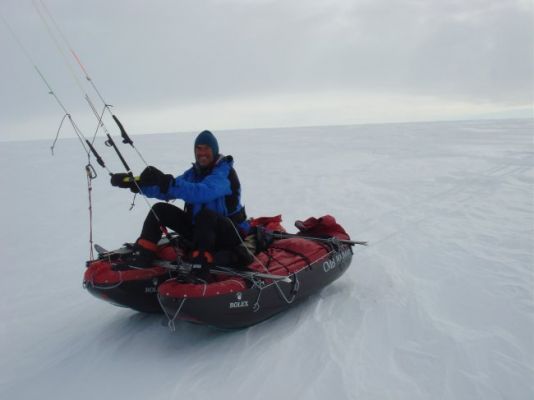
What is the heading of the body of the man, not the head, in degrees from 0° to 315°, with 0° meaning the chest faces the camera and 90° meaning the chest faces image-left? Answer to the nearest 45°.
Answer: approximately 45°
